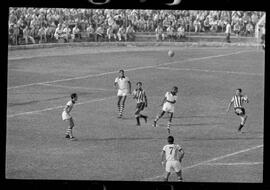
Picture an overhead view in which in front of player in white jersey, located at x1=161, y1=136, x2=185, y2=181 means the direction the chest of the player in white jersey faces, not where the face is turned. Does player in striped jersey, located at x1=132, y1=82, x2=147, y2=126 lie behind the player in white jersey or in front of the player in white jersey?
in front

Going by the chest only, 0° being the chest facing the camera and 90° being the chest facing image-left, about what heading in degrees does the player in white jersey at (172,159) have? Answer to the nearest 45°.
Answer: approximately 180°

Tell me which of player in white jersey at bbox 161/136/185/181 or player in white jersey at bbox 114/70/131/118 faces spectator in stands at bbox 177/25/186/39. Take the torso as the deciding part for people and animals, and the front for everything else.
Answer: player in white jersey at bbox 161/136/185/181

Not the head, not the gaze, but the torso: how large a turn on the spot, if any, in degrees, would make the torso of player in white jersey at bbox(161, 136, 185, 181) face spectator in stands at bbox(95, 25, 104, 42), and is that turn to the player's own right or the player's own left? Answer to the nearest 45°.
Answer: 0° — they already face them

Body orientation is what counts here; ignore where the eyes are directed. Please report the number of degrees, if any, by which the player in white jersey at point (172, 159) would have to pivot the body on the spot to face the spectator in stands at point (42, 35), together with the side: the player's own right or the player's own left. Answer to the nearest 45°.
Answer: approximately 45° to the player's own left

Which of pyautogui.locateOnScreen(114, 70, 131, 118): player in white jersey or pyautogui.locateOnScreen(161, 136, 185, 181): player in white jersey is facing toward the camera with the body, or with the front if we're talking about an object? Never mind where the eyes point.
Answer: pyautogui.locateOnScreen(114, 70, 131, 118): player in white jersey

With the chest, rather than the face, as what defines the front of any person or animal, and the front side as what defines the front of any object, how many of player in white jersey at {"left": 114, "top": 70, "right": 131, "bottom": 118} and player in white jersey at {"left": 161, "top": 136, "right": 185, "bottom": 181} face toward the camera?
1

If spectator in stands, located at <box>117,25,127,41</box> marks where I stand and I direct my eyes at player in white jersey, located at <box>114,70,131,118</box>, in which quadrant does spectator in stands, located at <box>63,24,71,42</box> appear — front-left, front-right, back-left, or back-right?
front-right

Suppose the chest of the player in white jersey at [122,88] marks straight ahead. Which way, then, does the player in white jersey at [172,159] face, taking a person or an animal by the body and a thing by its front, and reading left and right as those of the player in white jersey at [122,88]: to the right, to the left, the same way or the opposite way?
the opposite way

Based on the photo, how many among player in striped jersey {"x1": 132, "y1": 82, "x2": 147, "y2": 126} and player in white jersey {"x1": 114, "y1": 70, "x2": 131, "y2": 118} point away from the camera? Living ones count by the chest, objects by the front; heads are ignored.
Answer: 0

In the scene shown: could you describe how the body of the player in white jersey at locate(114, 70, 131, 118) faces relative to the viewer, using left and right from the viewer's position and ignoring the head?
facing the viewer

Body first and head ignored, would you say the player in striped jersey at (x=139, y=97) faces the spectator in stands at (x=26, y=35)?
no

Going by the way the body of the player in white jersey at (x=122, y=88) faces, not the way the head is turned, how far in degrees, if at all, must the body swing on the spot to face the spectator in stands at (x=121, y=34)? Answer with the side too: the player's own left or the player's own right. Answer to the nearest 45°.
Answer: approximately 180°

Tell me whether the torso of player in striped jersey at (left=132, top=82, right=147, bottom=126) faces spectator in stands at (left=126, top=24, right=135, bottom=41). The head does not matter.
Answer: no

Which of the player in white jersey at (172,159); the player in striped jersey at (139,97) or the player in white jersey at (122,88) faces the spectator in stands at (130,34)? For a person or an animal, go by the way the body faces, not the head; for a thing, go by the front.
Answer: the player in white jersey at (172,159)
